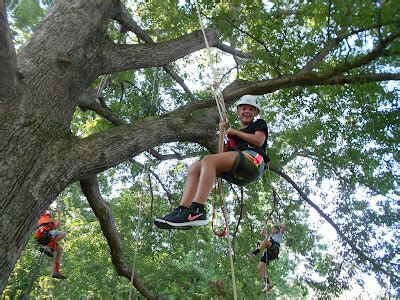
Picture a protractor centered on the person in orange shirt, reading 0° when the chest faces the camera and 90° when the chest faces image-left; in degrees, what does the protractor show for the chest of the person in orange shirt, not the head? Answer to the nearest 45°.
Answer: approximately 270°
